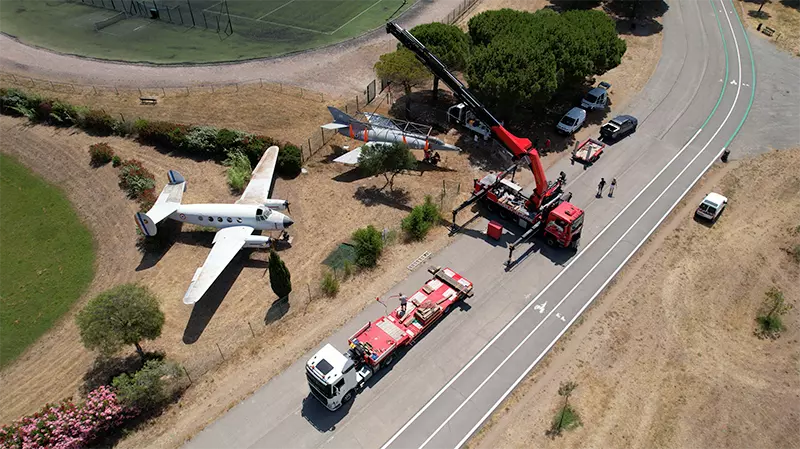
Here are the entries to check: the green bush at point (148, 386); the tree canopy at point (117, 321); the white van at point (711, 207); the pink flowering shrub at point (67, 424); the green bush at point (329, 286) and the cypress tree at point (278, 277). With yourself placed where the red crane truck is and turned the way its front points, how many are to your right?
5

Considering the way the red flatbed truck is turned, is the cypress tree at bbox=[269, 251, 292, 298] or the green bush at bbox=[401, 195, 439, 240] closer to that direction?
the cypress tree

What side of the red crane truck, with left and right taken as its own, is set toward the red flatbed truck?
right

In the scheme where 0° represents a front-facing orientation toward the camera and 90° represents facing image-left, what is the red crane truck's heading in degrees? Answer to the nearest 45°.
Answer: approximately 315°

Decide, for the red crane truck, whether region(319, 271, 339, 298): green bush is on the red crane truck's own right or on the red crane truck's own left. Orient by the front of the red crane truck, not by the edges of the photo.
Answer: on the red crane truck's own right

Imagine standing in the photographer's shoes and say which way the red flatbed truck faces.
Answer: facing the viewer and to the left of the viewer

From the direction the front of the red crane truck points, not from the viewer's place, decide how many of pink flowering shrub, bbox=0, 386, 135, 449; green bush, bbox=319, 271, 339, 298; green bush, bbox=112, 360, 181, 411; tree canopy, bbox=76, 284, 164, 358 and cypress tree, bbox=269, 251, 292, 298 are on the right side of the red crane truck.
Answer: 5

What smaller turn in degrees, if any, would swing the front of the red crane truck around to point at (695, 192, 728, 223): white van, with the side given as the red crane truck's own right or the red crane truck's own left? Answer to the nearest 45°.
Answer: approximately 45° to the red crane truck's own left

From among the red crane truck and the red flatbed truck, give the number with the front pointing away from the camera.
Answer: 0

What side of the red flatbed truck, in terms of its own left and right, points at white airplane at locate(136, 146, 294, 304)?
right

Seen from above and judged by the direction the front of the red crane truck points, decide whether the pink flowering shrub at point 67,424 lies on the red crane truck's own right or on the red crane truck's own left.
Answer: on the red crane truck's own right

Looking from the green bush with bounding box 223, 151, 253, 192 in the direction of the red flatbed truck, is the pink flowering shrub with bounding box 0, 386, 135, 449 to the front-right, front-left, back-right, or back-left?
front-right

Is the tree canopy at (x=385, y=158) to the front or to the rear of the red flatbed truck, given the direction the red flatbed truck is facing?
to the rear

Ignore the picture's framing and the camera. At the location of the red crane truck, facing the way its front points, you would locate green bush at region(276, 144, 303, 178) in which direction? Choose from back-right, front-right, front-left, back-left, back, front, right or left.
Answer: back-right

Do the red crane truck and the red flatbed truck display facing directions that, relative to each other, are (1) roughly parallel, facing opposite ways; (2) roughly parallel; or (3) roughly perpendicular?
roughly perpendicular

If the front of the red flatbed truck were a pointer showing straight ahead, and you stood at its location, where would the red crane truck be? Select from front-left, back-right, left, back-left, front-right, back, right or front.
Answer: back

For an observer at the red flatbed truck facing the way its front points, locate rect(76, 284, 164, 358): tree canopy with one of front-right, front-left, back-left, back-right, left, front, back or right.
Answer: front-right

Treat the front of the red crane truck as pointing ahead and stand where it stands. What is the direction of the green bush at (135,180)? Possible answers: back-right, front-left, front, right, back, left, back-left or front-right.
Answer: back-right

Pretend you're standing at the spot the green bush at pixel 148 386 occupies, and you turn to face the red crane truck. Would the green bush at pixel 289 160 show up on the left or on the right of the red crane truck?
left
